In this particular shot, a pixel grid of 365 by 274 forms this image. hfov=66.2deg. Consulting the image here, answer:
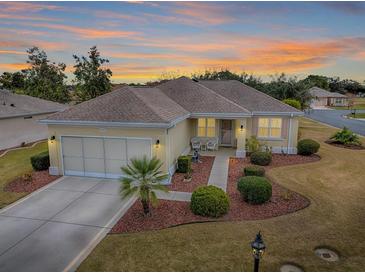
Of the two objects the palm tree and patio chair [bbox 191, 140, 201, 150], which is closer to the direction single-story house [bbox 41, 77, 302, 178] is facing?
the palm tree

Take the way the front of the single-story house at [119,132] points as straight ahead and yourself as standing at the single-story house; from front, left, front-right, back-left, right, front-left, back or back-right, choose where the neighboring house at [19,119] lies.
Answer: back-right

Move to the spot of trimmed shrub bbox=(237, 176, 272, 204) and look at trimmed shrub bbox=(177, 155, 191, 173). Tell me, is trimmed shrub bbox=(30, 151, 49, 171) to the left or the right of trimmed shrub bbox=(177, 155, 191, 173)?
left

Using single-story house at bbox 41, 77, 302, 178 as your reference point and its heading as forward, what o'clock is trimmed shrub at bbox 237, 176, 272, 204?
The trimmed shrub is roughly at 10 o'clock from the single-story house.

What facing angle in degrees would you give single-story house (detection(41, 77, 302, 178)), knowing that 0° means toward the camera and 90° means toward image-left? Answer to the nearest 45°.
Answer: approximately 0°

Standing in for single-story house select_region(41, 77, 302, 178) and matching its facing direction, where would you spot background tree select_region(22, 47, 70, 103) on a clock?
The background tree is roughly at 5 o'clock from the single-story house.

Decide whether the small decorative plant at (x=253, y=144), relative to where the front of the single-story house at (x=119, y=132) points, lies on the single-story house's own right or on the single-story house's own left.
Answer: on the single-story house's own left

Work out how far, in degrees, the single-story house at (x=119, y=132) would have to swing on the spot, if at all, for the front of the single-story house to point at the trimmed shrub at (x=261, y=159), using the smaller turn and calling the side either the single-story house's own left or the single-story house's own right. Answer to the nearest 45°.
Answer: approximately 90° to the single-story house's own left

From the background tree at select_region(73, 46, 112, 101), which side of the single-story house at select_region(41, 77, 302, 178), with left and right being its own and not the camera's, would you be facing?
back

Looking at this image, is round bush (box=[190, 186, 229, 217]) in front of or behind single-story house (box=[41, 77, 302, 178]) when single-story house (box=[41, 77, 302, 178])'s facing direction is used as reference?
in front

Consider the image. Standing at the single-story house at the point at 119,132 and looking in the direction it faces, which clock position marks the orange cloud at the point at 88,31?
The orange cloud is roughly at 5 o'clock from the single-story house.

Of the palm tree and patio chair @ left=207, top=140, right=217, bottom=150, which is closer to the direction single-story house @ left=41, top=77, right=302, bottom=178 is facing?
the palm tree

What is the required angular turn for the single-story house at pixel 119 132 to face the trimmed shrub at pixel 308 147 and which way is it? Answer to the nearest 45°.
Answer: approximately 90° to its left

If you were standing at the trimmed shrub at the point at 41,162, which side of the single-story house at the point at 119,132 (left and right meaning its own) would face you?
right

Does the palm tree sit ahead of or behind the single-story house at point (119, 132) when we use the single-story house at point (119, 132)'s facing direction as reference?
ahead
